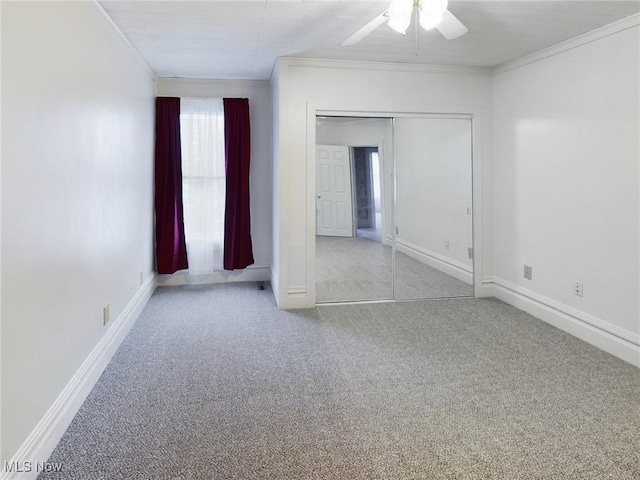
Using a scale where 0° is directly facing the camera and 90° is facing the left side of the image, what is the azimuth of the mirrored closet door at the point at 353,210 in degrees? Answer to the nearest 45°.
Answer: approximately 0°

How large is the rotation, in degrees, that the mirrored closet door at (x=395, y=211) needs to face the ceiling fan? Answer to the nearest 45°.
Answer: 0° — it already faces it

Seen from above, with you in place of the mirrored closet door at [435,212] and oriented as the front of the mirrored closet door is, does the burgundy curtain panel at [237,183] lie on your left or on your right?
on your right

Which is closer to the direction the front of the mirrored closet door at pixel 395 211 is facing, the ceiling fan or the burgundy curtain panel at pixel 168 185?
the ceiling fan

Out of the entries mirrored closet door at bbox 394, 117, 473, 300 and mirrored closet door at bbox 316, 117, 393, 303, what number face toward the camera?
2
